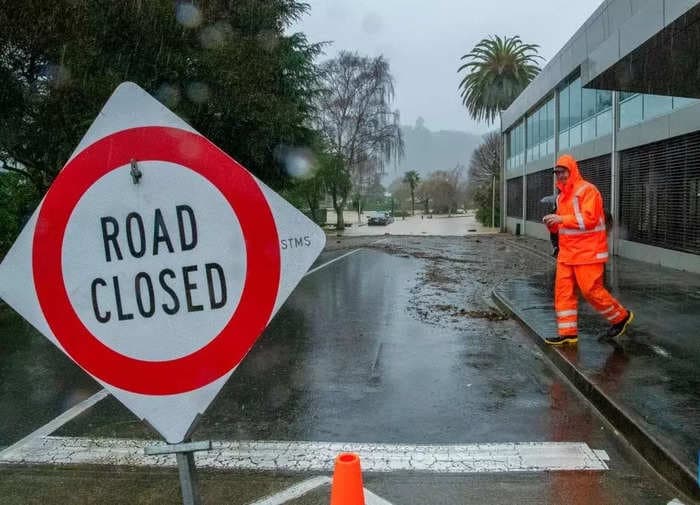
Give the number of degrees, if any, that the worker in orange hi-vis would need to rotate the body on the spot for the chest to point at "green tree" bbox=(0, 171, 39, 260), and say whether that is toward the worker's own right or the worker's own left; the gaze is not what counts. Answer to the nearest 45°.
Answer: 0° — they already face it

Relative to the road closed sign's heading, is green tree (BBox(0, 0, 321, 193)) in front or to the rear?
to the rear

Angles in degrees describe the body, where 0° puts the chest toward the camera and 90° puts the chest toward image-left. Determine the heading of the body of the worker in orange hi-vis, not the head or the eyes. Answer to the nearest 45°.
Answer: approximately 90°

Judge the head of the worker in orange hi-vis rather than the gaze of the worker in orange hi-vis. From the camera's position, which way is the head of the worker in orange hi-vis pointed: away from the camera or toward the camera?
toward the camera

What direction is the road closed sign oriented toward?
toward the camera

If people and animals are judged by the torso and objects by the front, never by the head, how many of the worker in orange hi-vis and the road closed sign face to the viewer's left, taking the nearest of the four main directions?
1

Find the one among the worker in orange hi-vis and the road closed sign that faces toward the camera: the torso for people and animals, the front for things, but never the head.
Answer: the road closed sign

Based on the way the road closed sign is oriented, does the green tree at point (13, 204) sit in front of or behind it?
behind
